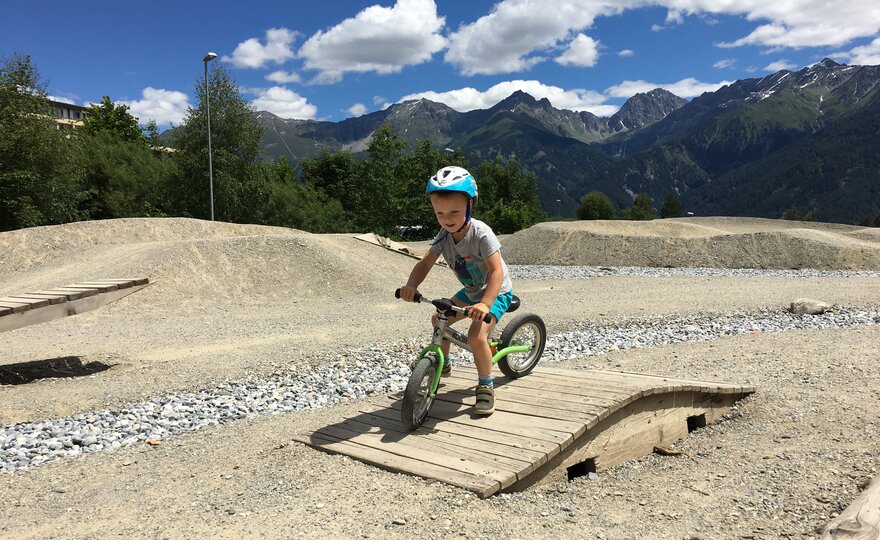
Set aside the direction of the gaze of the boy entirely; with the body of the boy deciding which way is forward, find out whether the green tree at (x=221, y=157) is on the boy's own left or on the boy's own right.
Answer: on the boy's own right

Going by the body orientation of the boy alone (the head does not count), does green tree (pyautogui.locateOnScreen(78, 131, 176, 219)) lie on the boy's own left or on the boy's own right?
on the boy's own right

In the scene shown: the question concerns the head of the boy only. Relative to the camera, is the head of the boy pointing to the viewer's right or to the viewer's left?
to the viewer's left

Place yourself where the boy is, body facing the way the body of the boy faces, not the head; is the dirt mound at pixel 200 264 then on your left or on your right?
on your right

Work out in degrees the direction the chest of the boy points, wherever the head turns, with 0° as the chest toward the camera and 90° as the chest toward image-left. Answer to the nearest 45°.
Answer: approximately 45°

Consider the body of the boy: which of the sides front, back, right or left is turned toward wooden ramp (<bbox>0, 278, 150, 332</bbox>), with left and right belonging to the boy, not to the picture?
right

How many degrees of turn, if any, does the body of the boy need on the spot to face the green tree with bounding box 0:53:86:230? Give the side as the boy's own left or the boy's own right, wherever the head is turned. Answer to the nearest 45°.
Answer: approximately 90° to the boy's own right
